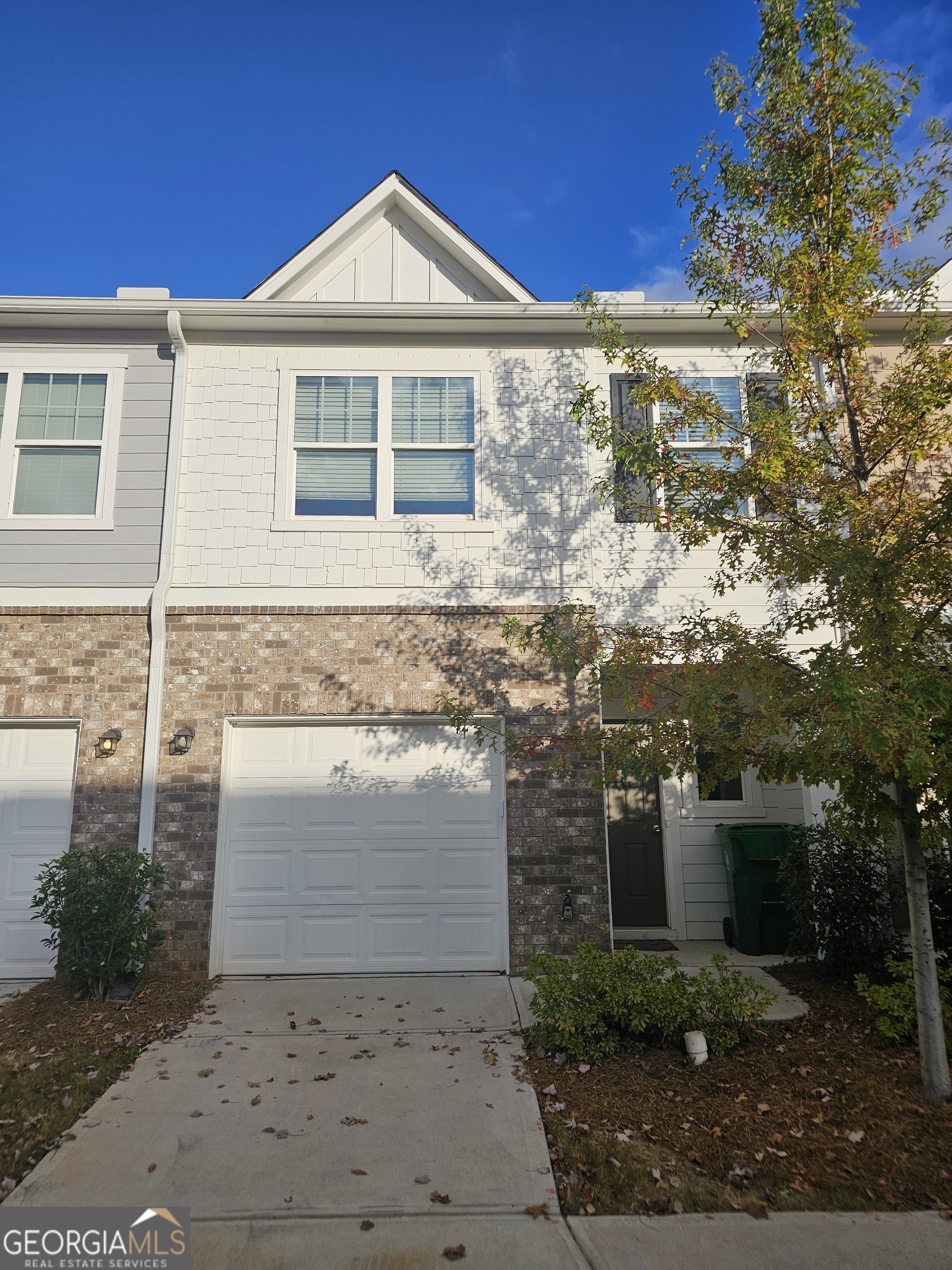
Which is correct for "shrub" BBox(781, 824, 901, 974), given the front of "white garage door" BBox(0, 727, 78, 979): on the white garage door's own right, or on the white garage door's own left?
on the white garage door's own left

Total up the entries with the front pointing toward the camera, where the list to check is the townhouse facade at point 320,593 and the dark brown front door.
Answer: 2

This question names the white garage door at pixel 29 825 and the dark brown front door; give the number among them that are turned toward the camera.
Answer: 2

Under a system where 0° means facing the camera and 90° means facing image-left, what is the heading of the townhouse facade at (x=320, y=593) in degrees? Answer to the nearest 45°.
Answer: approximately 0°

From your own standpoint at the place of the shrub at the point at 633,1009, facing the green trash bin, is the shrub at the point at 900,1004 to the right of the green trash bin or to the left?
right

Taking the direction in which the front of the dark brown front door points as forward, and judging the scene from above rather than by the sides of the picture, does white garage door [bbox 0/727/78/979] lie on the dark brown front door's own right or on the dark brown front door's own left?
on the dark brown front door's own right

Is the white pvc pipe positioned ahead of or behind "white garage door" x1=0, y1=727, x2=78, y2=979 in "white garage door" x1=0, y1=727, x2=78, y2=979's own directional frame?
ahead

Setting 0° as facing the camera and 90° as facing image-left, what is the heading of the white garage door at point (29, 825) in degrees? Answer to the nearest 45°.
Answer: approximately 0°

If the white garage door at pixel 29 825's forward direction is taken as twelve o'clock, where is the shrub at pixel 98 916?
The shrub is roughly at 11 o'clock from the white garage door.

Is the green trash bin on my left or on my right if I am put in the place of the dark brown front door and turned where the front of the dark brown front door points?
on my left

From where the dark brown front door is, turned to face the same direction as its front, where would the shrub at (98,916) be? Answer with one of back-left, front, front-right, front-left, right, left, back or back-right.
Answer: front-right

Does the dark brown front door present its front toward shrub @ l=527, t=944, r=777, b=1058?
yes
